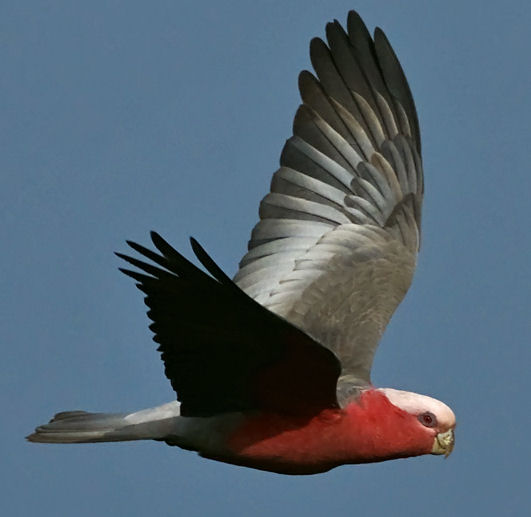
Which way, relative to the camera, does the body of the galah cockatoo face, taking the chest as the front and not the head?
to the viewer's right
